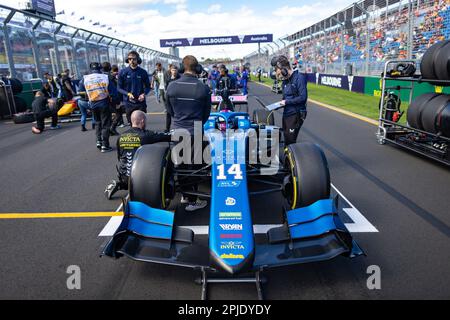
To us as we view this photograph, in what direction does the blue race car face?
facing the viewer

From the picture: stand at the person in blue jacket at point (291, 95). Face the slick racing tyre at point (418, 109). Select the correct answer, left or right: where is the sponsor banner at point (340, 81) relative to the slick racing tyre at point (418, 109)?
left

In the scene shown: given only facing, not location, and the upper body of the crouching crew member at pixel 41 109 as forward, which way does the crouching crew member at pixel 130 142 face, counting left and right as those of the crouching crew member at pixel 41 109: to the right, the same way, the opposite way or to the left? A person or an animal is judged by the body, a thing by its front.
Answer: the same way

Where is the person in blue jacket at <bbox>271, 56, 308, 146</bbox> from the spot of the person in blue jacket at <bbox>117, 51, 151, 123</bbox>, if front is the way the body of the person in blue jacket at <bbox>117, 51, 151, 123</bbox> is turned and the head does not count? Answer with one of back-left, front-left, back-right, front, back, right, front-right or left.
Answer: front-left

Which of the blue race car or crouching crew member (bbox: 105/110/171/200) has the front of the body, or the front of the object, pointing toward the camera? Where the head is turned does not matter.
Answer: the blue race car

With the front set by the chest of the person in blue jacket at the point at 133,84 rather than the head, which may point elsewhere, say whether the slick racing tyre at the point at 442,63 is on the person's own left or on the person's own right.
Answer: on the person's own left

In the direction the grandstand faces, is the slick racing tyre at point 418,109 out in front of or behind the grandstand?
in front

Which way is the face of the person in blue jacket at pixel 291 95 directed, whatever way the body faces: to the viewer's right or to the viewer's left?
to the viewer's left

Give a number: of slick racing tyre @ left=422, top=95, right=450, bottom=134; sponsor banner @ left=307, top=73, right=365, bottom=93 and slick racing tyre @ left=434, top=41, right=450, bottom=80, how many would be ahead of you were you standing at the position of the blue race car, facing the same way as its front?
0

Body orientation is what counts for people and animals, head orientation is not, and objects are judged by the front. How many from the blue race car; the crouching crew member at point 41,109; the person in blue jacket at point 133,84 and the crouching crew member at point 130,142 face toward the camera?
2

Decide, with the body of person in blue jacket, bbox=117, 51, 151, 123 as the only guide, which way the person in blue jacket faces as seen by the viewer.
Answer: toward the camera

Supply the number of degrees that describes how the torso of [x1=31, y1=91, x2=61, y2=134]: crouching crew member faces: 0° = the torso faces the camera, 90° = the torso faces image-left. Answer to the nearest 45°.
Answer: approximately 225°

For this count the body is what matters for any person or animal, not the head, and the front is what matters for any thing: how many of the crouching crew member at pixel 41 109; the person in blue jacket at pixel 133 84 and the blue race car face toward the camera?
2

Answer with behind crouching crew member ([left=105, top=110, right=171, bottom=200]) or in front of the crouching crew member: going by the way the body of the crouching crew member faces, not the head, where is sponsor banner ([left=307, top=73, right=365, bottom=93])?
in front
